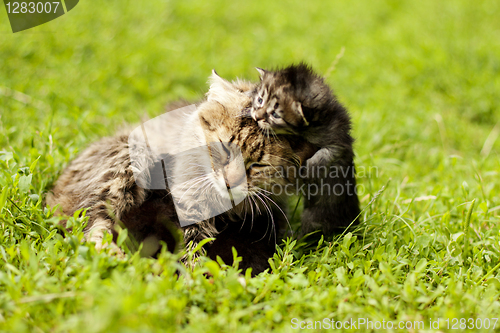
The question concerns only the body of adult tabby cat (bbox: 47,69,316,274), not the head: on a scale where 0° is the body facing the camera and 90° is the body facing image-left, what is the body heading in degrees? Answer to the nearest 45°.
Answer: approximately 315°
